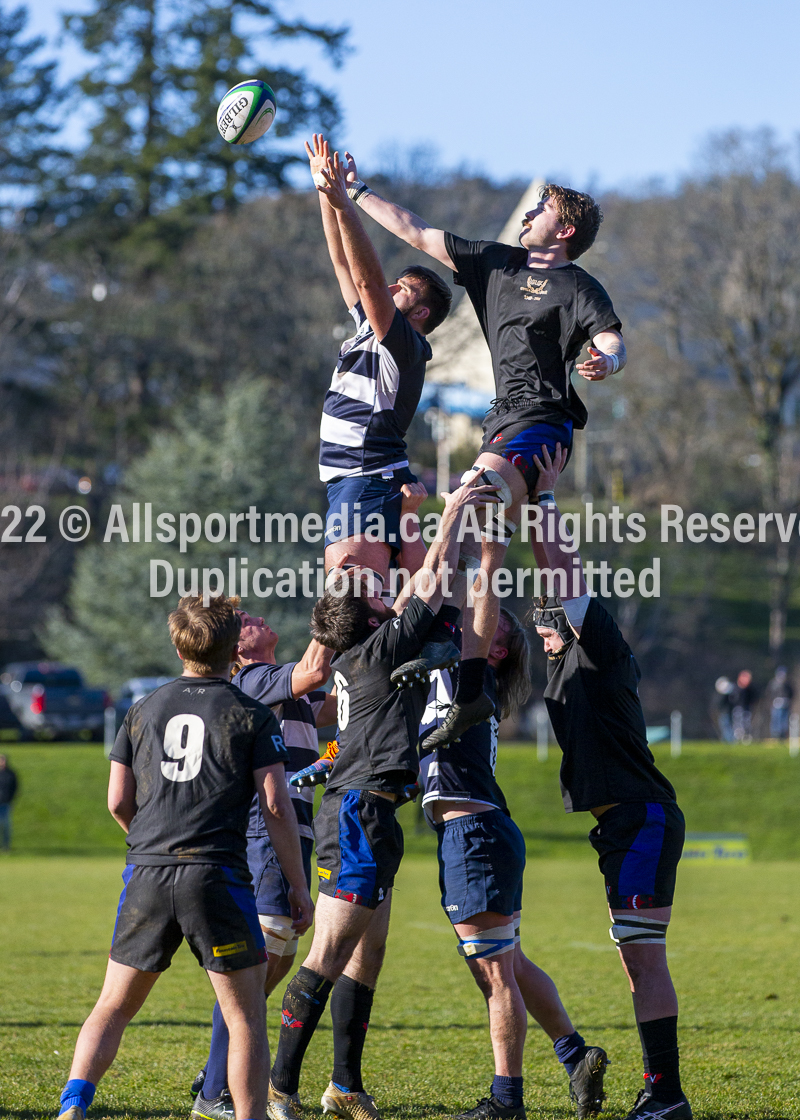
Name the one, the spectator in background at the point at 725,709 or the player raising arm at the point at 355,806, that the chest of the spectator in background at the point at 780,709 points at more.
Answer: the player raising arm

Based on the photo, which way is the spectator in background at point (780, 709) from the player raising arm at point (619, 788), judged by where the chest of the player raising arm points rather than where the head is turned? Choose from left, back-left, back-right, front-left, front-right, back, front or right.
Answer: right

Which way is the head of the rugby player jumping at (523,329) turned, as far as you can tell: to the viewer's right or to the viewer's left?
to the viewer's left

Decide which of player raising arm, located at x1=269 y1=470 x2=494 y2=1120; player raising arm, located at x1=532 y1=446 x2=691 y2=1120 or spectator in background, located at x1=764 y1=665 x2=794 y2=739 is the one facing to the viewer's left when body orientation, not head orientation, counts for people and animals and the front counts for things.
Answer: player raising arm, located at x1=532 y1=446 x2=691 y2=1120

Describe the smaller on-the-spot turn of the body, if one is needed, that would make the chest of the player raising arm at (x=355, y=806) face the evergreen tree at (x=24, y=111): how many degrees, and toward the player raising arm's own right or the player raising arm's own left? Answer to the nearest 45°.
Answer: approximately 90° to the player raising arm's own left

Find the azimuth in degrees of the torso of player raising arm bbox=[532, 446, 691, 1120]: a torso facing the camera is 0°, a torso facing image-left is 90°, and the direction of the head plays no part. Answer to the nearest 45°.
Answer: approximately 90°

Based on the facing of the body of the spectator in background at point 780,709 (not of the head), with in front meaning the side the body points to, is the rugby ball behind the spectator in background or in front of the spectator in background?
in front
